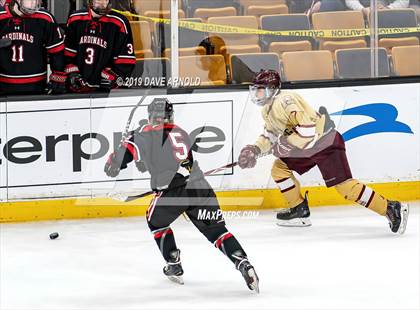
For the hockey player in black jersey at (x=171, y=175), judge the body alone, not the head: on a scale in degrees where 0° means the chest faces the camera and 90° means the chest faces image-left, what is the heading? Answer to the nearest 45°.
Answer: approximately 135°

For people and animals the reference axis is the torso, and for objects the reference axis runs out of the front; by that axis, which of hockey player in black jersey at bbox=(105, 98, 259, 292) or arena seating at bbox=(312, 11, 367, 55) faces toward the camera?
the arena seating

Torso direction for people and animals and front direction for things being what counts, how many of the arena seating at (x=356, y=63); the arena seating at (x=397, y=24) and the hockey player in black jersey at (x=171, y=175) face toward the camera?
2

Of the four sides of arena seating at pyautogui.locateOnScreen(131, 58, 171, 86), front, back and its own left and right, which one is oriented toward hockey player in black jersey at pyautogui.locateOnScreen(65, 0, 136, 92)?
right

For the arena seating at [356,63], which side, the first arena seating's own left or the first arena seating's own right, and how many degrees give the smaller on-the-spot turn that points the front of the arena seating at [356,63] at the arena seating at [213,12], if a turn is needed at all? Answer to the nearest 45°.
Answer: approximately 90° to the first arena seating's own right

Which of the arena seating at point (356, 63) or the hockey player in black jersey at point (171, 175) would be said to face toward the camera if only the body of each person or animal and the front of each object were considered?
the arena seating

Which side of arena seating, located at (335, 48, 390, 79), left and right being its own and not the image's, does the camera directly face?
front

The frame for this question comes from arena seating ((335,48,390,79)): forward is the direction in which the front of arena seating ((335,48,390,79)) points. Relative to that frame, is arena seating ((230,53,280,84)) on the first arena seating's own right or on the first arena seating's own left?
on the first arena seating's own right

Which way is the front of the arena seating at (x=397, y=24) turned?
toward the camera

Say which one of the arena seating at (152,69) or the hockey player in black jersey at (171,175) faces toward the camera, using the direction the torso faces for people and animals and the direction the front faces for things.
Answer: the arena seating

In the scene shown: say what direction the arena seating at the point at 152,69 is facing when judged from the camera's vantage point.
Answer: facing the viewer

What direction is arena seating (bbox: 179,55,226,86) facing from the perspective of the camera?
toward the camera

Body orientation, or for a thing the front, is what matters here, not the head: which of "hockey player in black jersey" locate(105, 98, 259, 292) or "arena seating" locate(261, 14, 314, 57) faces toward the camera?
the arena seating

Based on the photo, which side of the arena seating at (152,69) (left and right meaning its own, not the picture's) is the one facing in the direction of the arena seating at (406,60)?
left
